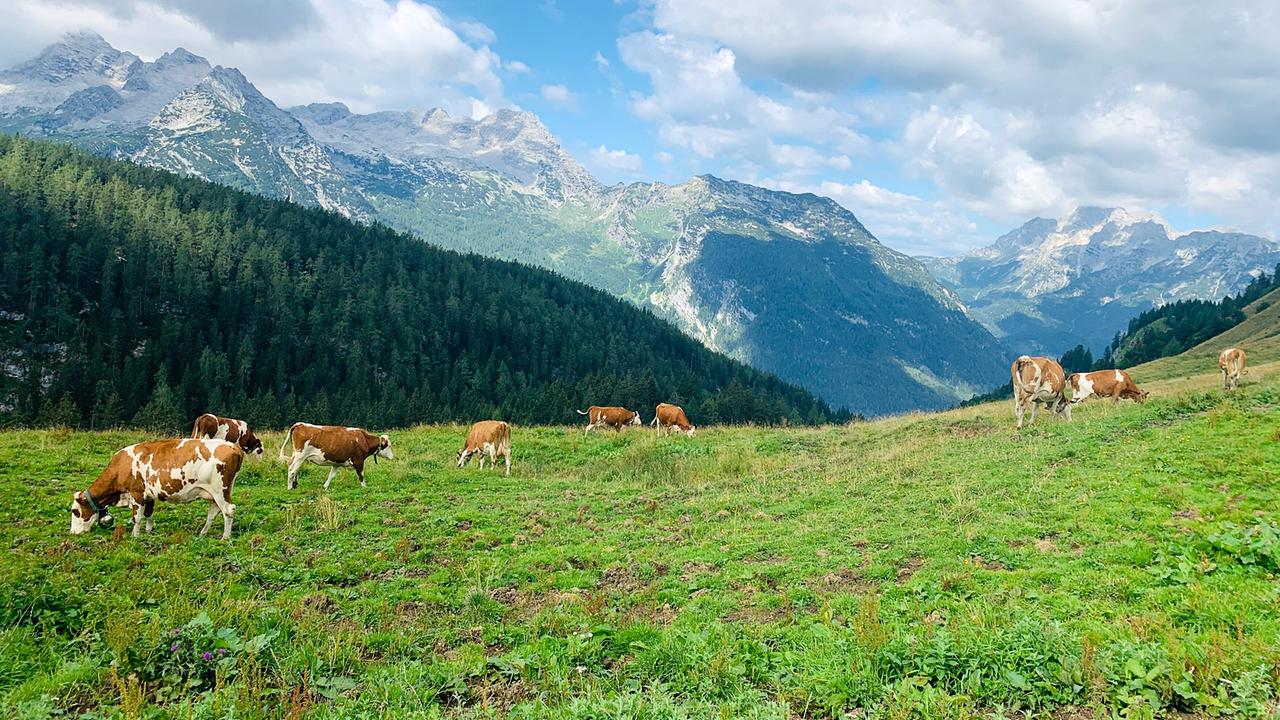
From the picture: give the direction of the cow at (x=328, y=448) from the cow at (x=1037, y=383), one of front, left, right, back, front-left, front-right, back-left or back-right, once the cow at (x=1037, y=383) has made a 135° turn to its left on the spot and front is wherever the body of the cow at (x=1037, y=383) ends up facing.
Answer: front-left

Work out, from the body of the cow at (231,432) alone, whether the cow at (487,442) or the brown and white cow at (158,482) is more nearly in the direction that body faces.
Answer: the cow

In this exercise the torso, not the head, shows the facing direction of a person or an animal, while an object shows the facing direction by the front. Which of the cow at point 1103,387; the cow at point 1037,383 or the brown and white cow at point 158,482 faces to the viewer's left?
the brown and white cow

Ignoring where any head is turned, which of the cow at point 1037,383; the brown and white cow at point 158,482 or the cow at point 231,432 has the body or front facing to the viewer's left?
the brown and white cow

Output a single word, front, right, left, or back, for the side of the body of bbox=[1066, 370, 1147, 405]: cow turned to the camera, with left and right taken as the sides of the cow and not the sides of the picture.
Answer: right

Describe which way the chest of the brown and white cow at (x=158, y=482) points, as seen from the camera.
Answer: to the viewer's left

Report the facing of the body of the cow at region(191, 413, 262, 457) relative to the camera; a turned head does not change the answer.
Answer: to the viewer's right

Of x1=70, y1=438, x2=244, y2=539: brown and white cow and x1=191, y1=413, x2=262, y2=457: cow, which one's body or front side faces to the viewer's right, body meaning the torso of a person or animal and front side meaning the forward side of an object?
the cow

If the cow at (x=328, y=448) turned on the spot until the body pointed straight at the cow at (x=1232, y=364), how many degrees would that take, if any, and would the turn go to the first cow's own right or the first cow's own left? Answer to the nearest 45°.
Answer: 0° — it already faces it

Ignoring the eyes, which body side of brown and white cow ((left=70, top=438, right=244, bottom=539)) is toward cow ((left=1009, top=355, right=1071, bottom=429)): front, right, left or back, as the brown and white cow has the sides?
back

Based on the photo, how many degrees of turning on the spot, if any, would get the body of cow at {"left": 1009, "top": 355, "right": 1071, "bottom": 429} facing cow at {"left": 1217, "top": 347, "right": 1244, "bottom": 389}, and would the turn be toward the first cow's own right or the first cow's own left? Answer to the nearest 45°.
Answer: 0° — it already faces it

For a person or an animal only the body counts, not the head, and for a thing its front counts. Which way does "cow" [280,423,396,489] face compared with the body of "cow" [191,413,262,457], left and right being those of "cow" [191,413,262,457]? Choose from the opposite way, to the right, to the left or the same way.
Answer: the same way

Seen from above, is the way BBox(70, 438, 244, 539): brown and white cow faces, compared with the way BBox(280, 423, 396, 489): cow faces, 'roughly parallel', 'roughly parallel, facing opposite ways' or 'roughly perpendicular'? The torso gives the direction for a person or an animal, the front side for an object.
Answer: roughly parallel, facing opposite ways

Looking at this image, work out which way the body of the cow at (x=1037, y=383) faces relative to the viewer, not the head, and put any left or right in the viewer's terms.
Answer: facing away from the viewer and to the right of the viewer

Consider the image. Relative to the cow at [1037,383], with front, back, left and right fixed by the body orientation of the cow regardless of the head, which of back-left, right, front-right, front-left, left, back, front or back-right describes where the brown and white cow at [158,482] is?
back
